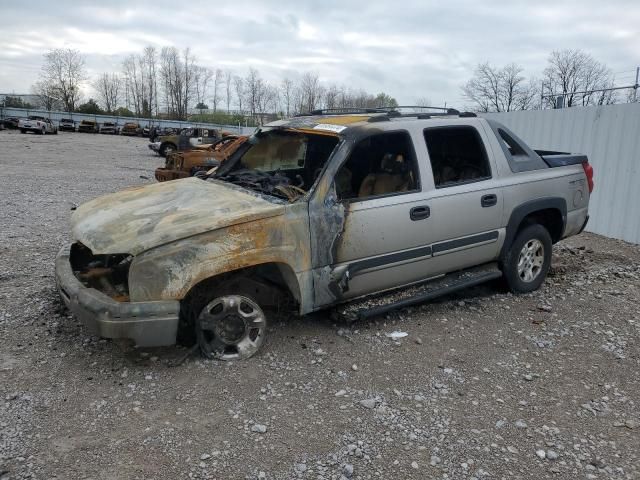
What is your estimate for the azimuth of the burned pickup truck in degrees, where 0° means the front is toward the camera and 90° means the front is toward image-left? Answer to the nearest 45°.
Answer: approximately 45°

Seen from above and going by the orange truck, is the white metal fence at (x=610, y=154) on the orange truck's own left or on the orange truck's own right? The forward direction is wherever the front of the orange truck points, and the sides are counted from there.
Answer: on the orange truck's own left

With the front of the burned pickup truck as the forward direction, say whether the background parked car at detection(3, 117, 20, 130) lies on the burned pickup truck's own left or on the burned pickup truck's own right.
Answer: on the burned pickup truck's own right

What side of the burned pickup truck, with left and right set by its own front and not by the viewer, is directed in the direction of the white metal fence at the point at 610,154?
back

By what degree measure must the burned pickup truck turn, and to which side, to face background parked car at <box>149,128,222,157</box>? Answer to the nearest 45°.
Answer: approximately 135° to its right

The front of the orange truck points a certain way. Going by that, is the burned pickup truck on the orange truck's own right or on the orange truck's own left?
on the orange truck's own left

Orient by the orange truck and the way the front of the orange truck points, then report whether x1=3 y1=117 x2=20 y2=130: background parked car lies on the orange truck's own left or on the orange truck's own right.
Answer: on the orange truck's own right

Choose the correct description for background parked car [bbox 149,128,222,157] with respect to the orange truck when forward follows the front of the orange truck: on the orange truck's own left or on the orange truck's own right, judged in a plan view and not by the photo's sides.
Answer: on the orange truck's own right

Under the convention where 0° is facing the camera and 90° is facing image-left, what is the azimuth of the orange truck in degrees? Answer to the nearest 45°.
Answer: approximately 45°
